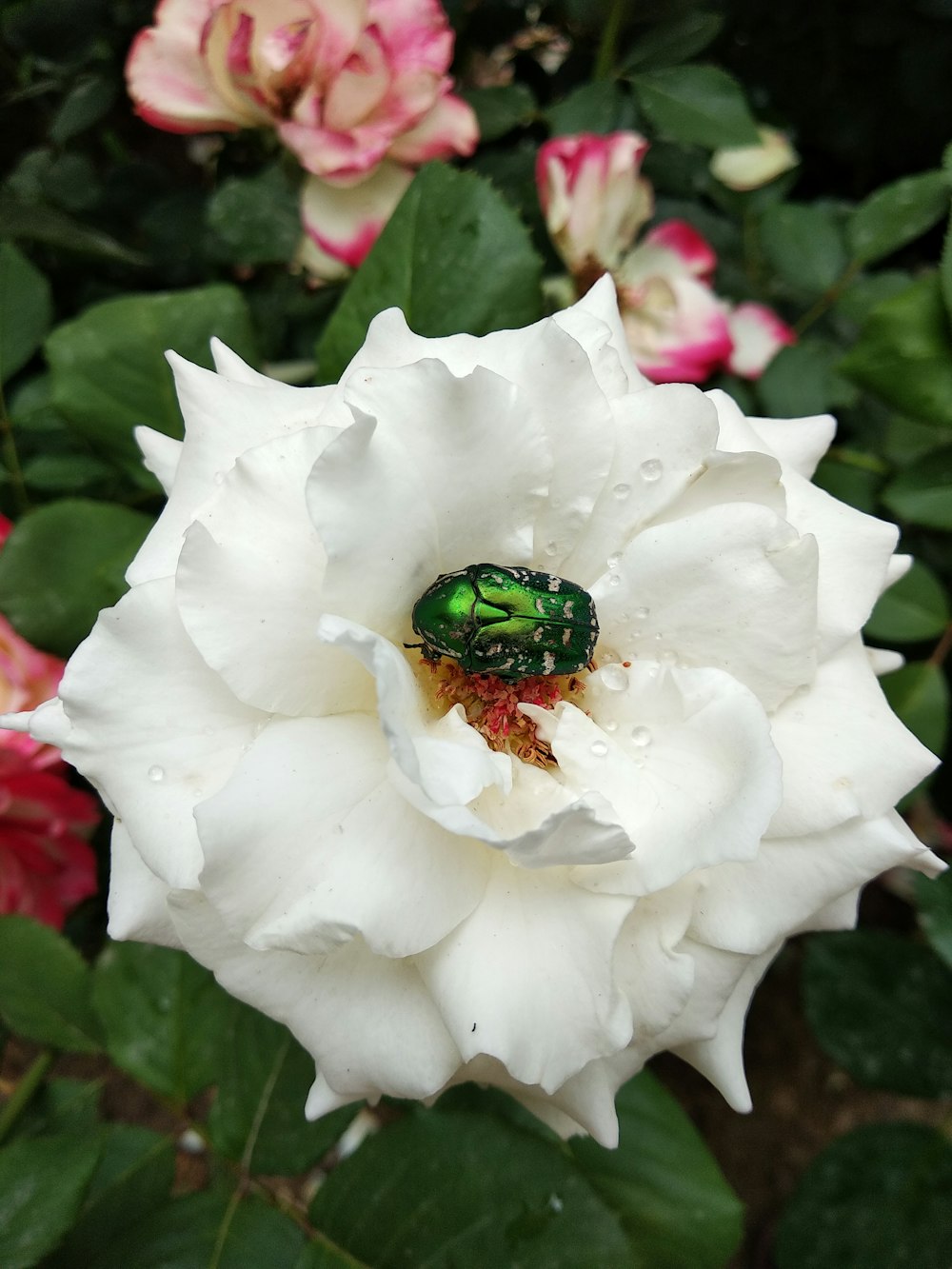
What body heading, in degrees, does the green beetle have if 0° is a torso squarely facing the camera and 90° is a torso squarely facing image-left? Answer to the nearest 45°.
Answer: approximately 90°

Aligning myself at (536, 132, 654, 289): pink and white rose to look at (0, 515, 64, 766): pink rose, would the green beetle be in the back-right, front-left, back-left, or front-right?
front-left
